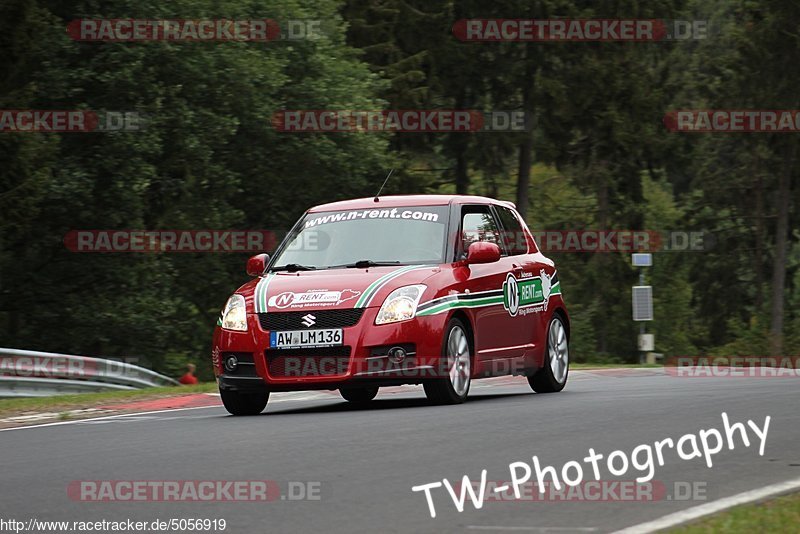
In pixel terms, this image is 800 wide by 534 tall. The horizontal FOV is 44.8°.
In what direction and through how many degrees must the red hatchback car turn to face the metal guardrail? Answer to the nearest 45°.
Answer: approximately 90° to its right

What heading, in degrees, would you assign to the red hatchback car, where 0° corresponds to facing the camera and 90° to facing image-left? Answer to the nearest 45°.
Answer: approximately 45°
